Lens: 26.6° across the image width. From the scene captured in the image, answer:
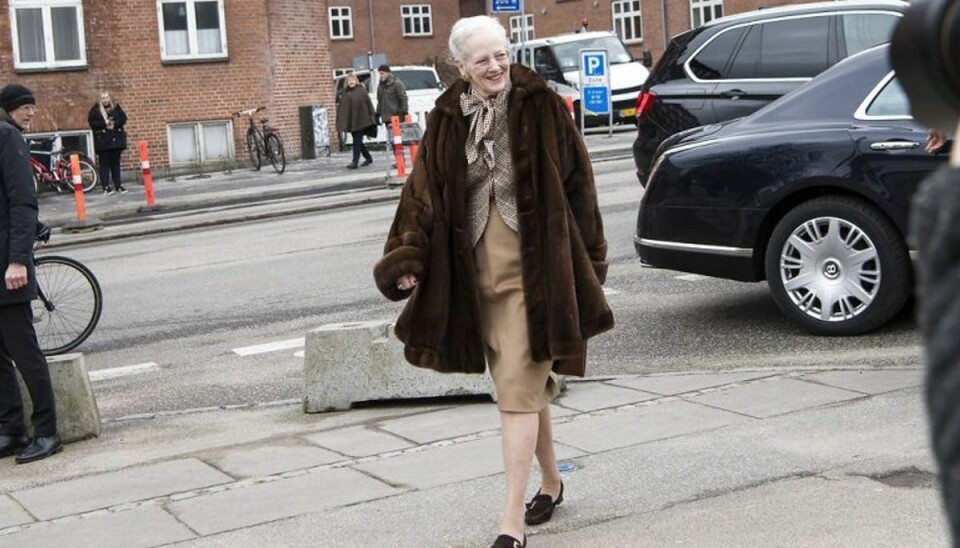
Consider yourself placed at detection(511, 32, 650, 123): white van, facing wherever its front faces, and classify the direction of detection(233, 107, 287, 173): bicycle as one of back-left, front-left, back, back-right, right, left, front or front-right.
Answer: right

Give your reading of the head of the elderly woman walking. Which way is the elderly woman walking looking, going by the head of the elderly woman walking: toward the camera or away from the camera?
toward the camera

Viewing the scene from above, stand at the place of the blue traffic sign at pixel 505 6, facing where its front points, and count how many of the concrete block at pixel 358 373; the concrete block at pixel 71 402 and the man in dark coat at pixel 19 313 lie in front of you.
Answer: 3

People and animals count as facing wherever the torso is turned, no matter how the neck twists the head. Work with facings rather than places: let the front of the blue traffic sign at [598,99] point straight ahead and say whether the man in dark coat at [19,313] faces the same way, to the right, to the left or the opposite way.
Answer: to the left

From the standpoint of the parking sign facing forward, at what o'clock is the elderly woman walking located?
The elderly woman walking is roughly at 12 o'clock from the parking sign.

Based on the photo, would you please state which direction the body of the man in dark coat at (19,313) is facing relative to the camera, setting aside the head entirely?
to the viewer's right

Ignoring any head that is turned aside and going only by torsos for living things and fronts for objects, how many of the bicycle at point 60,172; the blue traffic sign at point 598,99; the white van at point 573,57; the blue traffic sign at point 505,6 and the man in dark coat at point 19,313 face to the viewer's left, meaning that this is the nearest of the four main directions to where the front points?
1

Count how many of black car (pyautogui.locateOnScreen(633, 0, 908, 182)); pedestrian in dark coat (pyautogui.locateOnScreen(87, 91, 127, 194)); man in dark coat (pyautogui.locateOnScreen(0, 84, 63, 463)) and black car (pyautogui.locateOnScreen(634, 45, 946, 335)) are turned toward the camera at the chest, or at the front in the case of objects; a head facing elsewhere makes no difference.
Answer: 1

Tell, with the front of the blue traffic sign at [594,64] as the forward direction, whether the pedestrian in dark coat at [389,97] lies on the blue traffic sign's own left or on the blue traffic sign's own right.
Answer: on the blue traffic sign's own right

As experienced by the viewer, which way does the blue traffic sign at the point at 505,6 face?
facing the viewer

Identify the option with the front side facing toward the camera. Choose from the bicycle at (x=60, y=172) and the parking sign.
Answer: the parking sign

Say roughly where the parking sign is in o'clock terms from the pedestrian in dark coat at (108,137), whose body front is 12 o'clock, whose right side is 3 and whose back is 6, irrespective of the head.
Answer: The parking sign is roughly at 9 o'clock from the pedestrian in dark coat.

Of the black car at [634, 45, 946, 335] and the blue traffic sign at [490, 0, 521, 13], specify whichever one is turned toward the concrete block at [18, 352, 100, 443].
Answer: the blue traffic sign

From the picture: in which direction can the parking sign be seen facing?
toward the camera

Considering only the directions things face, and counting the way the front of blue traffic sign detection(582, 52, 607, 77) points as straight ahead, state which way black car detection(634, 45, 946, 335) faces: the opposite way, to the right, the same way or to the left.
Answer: to the left
